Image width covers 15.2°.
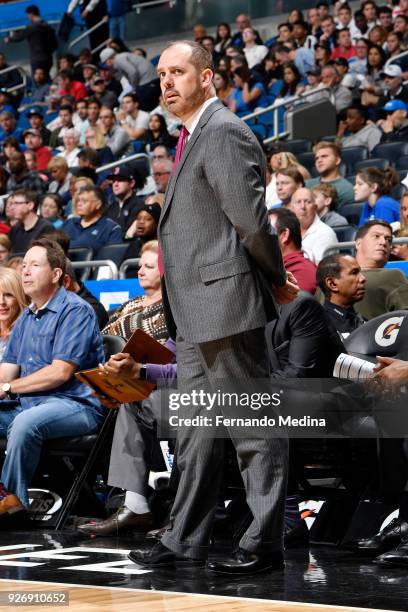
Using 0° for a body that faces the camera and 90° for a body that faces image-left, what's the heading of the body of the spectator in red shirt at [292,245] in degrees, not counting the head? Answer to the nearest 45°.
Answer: approximately 90°

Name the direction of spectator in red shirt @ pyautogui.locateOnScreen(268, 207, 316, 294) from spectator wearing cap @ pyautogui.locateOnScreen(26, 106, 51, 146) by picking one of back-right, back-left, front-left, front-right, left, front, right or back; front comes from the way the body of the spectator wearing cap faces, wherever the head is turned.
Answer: front-left

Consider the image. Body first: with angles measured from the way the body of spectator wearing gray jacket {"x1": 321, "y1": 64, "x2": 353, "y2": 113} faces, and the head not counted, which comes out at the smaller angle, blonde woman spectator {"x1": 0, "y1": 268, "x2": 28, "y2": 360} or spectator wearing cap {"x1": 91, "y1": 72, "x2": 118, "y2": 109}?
the blonde woman spectator
